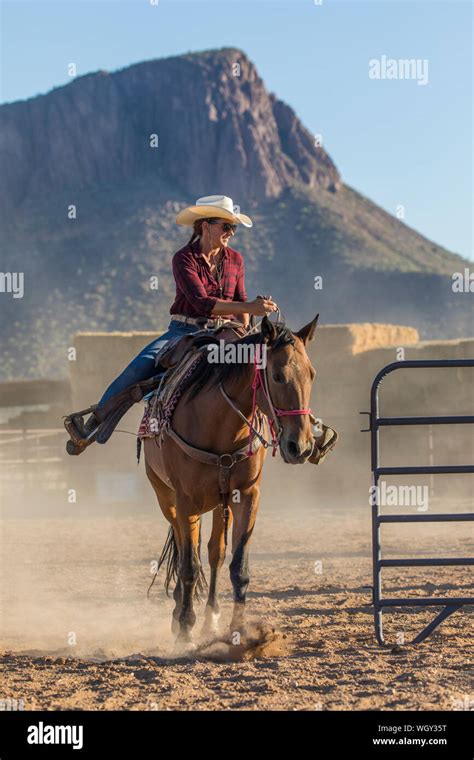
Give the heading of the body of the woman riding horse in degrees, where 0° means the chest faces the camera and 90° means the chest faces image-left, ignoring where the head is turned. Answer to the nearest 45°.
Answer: approximately 315°

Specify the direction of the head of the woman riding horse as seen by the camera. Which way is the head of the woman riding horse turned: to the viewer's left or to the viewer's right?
to the viewer's right
